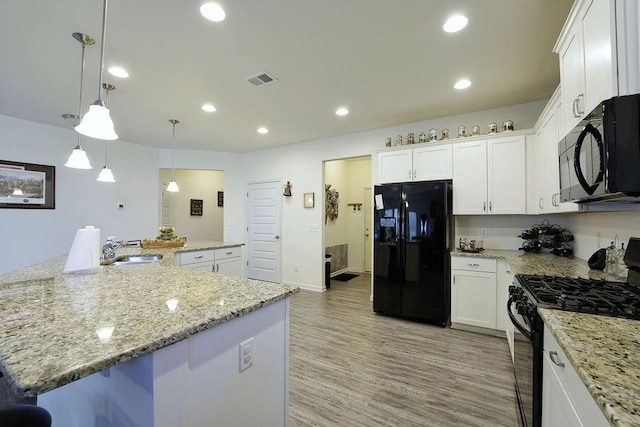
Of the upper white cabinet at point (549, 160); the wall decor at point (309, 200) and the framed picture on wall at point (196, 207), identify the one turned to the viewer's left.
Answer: the upper white cabinet

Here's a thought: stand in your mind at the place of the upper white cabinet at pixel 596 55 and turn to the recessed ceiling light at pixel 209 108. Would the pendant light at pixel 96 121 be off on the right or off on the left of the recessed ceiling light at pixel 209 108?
left

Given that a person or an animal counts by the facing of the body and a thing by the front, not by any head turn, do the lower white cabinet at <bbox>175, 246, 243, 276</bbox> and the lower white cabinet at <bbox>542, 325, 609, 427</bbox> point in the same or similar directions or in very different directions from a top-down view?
very different directions

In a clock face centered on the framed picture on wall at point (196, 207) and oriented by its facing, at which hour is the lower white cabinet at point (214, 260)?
The lower white cabinet is roughly at 12 o'clock from the framed picture on wall.

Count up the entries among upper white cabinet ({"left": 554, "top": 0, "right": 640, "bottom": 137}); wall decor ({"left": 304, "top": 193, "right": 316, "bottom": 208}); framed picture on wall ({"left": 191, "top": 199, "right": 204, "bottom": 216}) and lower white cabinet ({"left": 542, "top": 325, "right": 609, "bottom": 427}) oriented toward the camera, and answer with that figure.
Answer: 2

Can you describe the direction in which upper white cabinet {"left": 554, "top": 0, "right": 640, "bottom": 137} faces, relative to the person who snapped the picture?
facing to the left of the viewer

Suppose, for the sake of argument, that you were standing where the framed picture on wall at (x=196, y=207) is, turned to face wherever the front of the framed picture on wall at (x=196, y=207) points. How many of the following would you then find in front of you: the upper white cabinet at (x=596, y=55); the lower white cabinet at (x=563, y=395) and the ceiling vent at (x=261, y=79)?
3

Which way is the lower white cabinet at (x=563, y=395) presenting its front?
to the viewer's left

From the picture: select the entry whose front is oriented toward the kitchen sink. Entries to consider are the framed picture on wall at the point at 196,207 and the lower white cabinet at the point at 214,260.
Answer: the framed picture on wall

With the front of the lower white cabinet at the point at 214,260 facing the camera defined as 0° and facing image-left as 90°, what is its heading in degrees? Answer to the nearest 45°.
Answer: approximately 315°

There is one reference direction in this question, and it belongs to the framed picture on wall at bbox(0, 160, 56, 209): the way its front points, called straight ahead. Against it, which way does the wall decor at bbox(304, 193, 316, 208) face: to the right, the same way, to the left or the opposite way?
to the right

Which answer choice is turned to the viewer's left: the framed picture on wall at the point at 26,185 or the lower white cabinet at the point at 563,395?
the lower white cabinet
